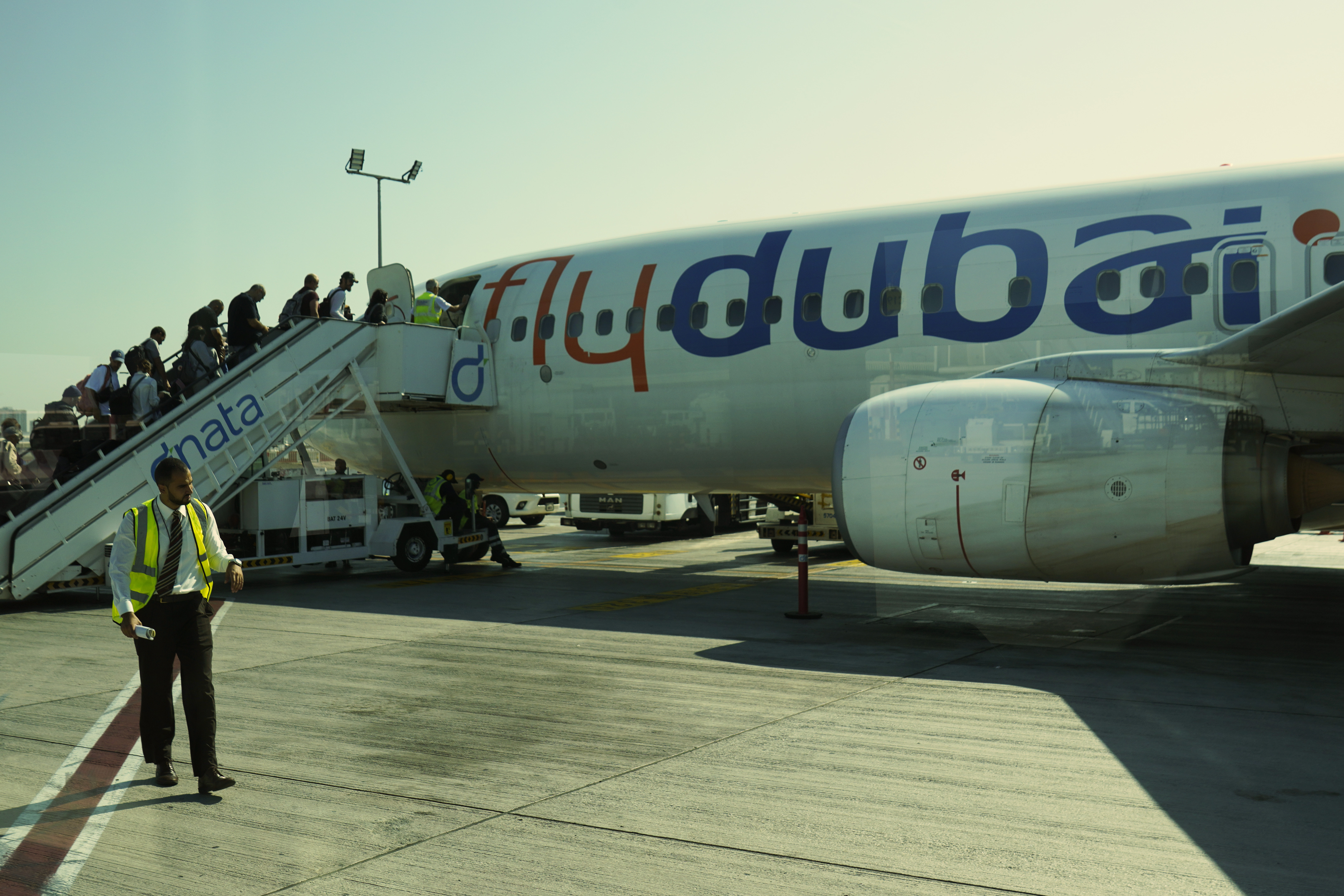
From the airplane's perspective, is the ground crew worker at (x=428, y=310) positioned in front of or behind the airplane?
in front

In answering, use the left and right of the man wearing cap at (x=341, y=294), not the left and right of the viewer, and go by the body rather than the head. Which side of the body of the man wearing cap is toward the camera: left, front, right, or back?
right

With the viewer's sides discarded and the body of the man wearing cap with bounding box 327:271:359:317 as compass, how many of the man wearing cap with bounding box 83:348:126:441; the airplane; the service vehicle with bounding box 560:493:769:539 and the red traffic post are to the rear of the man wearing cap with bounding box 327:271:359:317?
1

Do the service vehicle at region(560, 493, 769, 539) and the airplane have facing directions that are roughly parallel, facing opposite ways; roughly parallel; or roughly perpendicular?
roughly perpendicular

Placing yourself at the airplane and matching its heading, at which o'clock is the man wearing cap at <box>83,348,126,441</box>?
The man wearing cap is roughly at 11 o'clock from the airplane.

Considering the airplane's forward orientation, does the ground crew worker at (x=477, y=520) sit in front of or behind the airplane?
in front

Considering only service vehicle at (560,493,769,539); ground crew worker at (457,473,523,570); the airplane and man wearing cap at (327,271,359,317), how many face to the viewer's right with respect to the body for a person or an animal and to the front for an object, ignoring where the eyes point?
2

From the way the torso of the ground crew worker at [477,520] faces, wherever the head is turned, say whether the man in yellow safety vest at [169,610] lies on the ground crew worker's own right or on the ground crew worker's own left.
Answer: on the ground crew worker's own right

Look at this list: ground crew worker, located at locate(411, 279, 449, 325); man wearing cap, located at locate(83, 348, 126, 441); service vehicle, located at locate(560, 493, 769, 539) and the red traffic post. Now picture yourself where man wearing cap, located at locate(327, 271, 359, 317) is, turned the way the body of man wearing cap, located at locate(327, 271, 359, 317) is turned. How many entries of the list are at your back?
1

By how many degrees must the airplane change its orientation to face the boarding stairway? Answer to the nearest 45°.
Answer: approximately 45° to its left

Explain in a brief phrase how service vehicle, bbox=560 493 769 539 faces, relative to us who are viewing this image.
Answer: facing the viewer and to the left of the viewer
